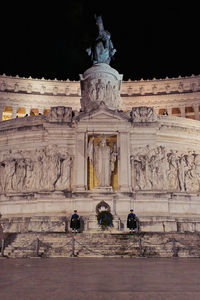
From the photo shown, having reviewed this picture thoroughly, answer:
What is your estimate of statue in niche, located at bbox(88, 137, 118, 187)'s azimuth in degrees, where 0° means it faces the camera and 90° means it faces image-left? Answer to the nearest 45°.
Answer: approximately 0°

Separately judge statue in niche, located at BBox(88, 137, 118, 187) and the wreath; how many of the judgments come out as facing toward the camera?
2
